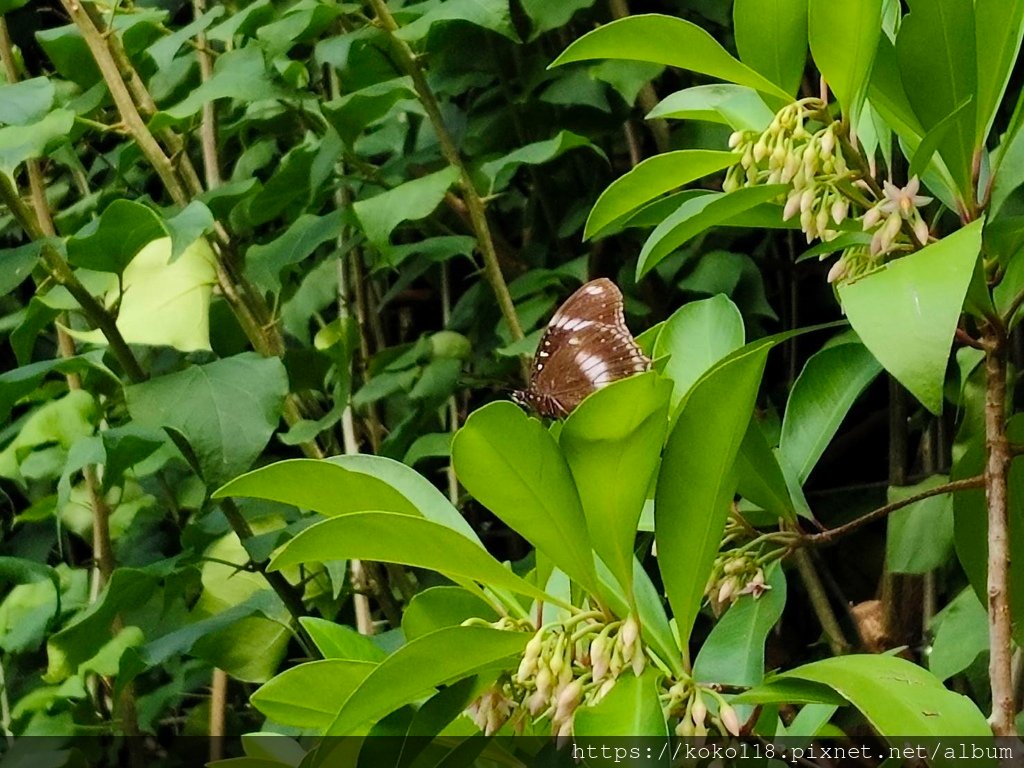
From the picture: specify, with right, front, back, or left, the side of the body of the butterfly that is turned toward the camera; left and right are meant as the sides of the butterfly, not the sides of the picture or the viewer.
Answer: left
